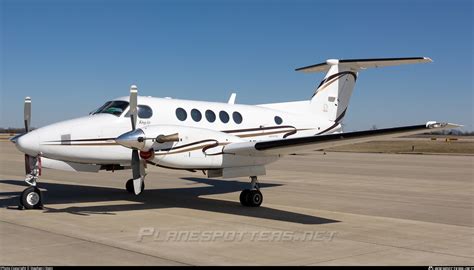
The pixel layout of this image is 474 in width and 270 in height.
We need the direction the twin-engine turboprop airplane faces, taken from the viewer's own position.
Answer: facing the viewer and to the left of the viewer
